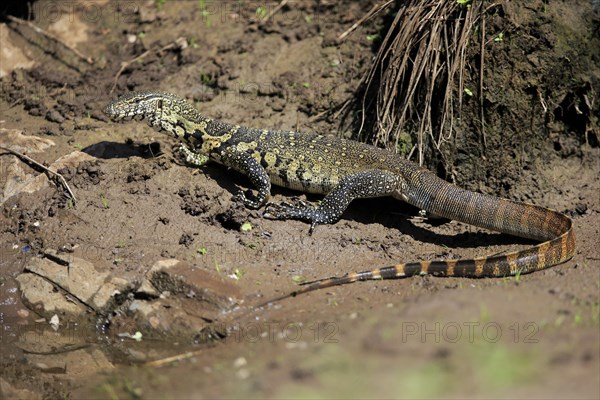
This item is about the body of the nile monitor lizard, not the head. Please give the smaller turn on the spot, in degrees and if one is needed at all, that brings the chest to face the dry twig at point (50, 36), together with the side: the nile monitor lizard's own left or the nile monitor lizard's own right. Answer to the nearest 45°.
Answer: approximately 45° to the nile monitor lizard's own right

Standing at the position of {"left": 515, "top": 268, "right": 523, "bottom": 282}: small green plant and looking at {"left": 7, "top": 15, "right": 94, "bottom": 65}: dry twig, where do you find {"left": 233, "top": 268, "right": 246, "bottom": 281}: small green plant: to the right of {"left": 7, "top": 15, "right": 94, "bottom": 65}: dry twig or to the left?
left

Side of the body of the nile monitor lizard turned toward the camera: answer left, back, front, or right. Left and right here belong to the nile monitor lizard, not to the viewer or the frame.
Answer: left

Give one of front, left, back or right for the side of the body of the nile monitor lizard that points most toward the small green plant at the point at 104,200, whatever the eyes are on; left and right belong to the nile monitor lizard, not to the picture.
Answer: front

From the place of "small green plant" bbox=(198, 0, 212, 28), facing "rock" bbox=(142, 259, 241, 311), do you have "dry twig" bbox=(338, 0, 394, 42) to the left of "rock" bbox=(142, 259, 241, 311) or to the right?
left

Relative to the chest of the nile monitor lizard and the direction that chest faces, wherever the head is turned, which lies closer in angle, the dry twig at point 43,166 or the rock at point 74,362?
the dry twig

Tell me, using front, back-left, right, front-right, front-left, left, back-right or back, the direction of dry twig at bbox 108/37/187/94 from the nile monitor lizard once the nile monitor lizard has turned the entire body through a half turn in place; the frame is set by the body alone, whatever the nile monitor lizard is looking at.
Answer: back-left

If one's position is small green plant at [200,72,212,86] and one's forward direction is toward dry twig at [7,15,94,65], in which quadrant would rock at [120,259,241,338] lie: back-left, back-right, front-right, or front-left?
back-left

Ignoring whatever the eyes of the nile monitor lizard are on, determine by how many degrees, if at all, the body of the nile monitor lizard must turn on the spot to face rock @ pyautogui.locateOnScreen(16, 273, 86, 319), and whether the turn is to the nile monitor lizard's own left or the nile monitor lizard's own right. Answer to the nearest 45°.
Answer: approximately 45° to the nile monitor lizard's own left

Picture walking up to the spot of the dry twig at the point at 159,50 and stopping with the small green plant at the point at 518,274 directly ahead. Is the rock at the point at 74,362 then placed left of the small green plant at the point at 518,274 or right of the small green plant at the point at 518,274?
right

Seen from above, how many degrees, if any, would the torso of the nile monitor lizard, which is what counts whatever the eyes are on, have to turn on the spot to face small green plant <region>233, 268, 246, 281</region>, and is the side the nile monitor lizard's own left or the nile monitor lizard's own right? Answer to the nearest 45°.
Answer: approximately 45° to the nile monitor lizard's own left

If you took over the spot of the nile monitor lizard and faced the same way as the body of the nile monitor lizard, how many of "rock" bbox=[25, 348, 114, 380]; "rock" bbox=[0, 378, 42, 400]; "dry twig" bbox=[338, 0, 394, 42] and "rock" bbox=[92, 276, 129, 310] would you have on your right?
1

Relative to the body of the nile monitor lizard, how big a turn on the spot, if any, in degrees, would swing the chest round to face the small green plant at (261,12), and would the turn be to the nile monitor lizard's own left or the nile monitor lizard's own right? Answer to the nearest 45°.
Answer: approximately 45° to the nile monitor lizard's own right
